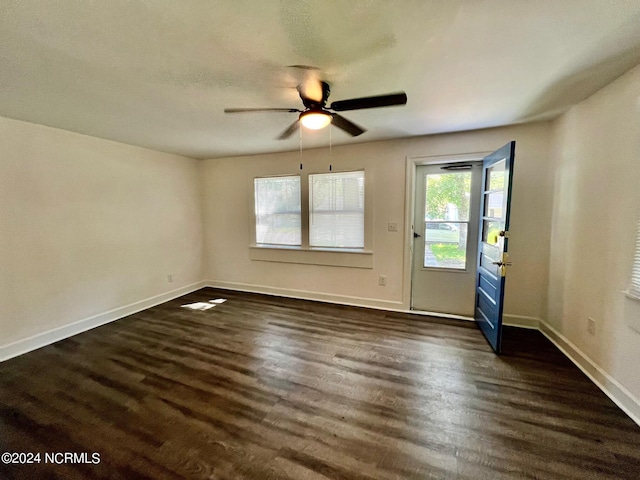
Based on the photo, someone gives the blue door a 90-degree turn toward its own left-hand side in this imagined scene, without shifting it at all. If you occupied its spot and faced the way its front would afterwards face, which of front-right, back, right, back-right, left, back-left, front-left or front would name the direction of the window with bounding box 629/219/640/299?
front-left

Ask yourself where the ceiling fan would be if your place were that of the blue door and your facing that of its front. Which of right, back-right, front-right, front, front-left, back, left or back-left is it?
front-left

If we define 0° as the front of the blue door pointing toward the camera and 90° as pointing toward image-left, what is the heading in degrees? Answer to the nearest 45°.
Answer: approximately 90°
